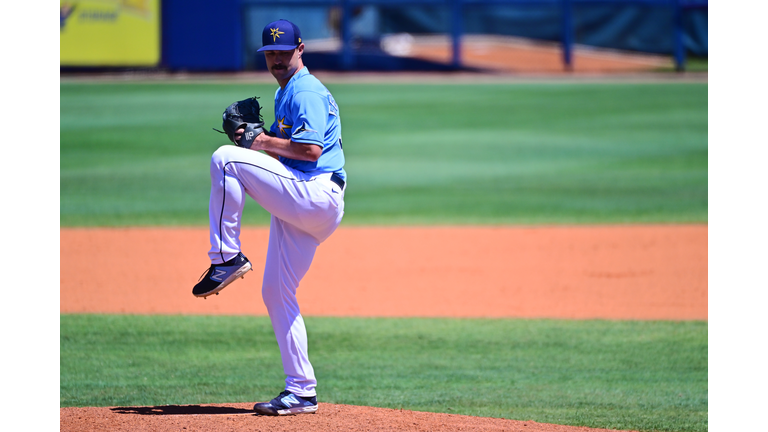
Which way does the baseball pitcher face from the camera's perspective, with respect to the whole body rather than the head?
to the viewer's left

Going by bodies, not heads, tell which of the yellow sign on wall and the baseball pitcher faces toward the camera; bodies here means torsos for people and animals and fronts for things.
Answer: the yellow sign on wall

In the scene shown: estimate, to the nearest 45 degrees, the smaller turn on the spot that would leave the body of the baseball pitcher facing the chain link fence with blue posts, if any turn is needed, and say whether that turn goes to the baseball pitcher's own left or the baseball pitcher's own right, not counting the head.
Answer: approximately 90° to the baseball pitcher's own right

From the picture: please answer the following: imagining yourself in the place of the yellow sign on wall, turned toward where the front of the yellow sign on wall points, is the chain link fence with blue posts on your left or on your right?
on your left

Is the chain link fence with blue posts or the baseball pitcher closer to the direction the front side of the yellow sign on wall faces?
the baseball pitcher

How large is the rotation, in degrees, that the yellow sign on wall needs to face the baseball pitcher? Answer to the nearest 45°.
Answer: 0° — it already faces them

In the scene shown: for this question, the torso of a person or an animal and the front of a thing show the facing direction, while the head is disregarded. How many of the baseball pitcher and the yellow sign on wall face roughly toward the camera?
1

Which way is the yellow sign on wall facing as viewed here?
toward the camera

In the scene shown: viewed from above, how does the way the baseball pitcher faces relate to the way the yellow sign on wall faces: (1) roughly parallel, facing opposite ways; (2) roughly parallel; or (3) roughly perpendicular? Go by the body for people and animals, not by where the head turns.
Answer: roughly perpendicular

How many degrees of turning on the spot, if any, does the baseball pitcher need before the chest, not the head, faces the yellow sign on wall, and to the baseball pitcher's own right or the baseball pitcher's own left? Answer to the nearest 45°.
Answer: approximately 90° to the baseball pitcher's own right
